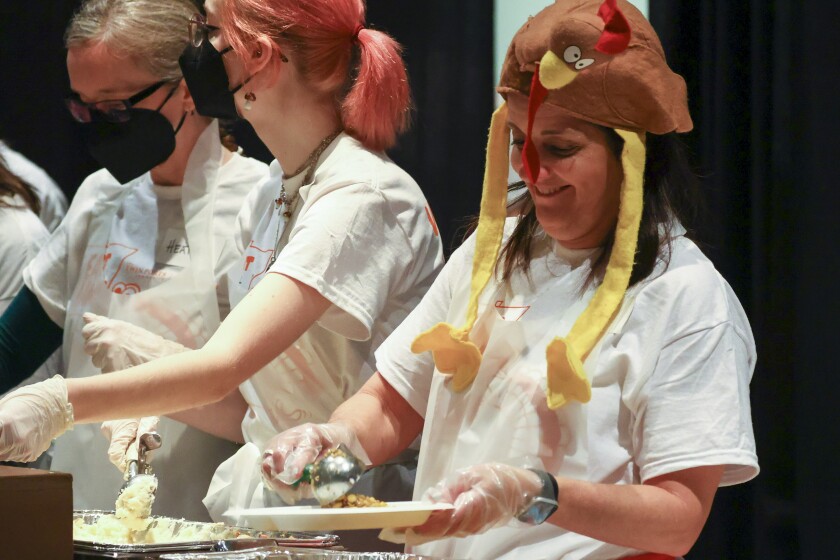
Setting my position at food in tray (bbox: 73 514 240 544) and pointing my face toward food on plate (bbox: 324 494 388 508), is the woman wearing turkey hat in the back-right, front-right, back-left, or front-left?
front-left

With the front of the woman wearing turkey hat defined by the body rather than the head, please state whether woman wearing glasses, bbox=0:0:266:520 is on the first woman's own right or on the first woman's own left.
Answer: on the first woman's own right

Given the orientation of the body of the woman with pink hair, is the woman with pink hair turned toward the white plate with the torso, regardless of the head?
no

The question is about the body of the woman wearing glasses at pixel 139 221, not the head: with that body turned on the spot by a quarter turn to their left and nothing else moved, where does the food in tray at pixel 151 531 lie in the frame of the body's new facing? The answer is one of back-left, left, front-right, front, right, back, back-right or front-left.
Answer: front-right

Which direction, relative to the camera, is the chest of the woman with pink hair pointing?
to the viewer's left

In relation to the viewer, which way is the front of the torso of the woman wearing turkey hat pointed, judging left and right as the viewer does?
facing the viewer and to the left of the viewer

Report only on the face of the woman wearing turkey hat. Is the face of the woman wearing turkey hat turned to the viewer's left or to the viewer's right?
to the viewer's left

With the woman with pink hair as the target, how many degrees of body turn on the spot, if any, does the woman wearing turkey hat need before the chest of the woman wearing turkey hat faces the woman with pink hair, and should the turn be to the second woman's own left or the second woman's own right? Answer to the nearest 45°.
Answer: approximately 90° to the second woman's own right

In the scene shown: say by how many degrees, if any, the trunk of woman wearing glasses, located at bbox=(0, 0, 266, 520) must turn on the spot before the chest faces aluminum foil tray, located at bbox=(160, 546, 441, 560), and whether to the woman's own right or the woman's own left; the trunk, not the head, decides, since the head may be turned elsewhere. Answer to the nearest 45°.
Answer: approximately 45° to the woman's own left

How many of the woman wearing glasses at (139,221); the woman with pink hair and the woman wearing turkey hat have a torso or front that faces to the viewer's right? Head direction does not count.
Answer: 0

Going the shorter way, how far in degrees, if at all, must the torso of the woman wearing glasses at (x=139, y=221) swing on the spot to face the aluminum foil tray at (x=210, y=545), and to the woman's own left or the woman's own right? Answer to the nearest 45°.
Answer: approximately 45° to the woman's own left

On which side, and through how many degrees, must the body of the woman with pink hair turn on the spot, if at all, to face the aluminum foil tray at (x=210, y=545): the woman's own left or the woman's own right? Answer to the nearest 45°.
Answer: approximately 90° to the woman's own left
